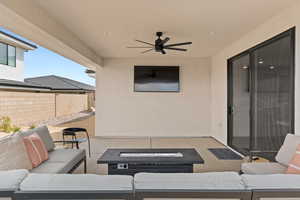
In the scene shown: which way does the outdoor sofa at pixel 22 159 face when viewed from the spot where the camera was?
facing to the right of the viewer

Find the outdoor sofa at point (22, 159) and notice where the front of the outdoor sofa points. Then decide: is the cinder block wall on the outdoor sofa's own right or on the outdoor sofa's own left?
on the outdoor sofa's own left

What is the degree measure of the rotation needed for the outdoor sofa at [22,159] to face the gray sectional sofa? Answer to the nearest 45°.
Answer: approximately 90° to its right

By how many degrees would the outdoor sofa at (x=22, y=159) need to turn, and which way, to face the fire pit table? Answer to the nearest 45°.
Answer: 0° — it already faces it

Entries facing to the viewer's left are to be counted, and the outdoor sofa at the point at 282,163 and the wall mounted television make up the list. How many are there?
1

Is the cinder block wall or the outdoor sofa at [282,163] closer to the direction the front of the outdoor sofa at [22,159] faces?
the outdoor sofa

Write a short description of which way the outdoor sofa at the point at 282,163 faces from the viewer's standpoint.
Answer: facing to the left of the viewer

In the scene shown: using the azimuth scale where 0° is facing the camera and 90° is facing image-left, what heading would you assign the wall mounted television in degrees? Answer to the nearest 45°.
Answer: approximately 0°
